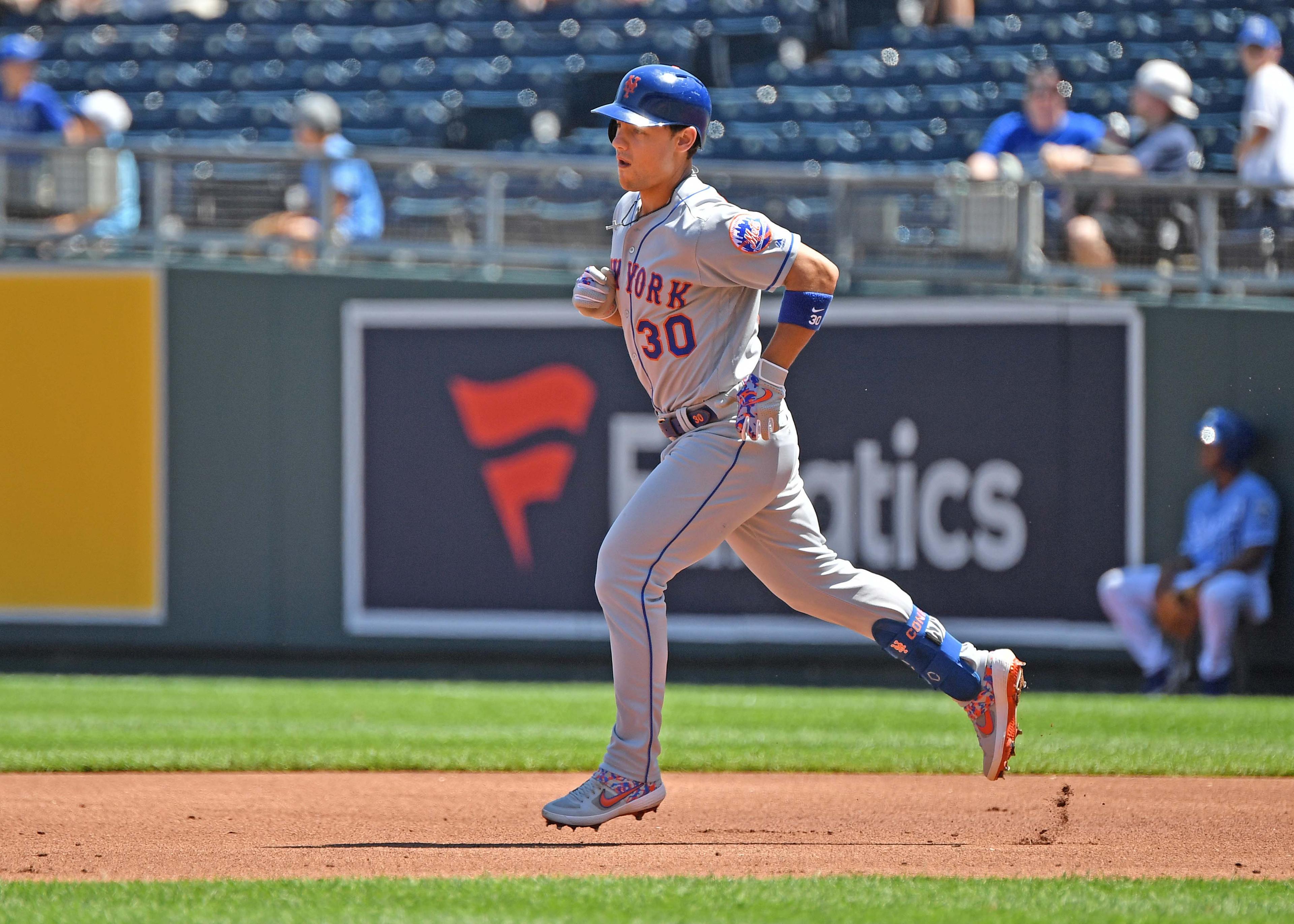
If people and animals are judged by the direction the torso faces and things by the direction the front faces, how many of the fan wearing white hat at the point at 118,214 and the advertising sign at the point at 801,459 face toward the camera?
1

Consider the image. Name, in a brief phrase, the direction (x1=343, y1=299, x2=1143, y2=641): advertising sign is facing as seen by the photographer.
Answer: facing the viewer

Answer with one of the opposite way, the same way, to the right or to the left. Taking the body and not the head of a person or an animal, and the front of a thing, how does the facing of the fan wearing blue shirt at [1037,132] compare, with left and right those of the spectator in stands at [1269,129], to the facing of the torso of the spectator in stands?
to the left

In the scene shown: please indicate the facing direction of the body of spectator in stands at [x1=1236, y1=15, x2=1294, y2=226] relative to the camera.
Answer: to the viewer's left

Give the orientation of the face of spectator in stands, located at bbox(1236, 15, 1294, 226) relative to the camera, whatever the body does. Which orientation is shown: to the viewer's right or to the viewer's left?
to the viewer's left

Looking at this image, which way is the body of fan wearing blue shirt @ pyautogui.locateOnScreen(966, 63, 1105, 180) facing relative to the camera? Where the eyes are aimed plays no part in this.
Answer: toward the camera

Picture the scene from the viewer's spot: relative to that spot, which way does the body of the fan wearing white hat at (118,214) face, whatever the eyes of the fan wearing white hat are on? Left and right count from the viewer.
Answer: facing to the left of the viewer

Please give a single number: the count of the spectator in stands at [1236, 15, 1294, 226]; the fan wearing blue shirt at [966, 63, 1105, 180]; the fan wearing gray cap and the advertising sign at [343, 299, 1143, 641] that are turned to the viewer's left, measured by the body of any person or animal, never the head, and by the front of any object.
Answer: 2

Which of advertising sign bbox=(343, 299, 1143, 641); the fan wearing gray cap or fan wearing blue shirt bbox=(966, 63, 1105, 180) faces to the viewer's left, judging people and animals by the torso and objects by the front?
the fan wearing gray cap

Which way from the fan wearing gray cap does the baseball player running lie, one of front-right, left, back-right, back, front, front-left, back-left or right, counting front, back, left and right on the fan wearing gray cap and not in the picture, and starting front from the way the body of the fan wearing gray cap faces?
left

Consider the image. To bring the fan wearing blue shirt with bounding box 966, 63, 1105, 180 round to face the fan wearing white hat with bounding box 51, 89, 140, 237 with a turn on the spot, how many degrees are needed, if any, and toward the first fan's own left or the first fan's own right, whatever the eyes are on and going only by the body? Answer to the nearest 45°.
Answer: approximately 90° to the first fan's own right

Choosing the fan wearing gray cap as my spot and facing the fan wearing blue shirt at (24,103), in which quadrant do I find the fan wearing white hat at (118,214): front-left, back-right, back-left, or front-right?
front-left
